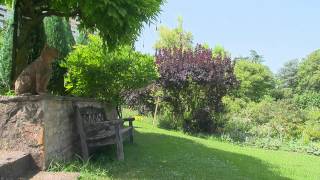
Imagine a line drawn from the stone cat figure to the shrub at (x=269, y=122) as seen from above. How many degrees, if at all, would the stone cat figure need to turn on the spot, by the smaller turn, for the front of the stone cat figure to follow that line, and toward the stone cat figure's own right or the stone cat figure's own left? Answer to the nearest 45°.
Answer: approximately 45° to the stone cat figure's own left

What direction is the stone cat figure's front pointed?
to the viewer's right

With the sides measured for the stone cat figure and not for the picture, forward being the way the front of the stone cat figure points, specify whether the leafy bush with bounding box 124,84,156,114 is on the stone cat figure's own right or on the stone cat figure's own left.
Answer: on the stone cat figure's own left

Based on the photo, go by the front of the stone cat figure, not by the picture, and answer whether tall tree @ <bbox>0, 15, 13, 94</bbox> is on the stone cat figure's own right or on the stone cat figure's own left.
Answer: on the stone cat figure's own left

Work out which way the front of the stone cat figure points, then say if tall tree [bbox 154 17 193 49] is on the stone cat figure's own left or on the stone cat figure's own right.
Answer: on the stone cat figure's own left

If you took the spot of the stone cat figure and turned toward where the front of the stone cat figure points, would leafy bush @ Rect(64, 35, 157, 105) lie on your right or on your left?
on your left
